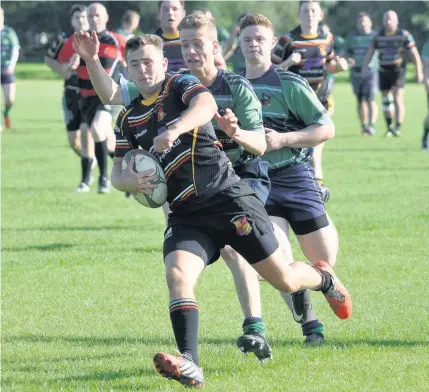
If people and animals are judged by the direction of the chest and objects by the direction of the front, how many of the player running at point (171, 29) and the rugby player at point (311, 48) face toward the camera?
2

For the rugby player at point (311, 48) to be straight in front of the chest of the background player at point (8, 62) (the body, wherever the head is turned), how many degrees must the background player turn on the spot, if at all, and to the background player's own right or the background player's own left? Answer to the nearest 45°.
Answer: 0° — they already face them

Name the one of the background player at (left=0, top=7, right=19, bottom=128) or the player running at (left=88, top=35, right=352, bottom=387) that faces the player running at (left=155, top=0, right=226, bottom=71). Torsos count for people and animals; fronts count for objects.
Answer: the background player

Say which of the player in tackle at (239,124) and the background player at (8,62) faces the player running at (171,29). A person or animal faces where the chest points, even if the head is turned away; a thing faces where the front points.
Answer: the background player

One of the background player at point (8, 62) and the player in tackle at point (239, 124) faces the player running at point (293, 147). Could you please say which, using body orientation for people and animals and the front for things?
the background player

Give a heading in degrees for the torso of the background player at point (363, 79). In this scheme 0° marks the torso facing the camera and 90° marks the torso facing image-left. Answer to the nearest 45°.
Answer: approximately 0°

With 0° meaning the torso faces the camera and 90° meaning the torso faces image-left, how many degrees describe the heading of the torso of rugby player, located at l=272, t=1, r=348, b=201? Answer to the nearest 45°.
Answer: approximately 0°

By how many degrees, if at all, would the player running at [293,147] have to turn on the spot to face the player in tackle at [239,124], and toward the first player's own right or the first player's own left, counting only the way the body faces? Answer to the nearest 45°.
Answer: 0° — they already face them
